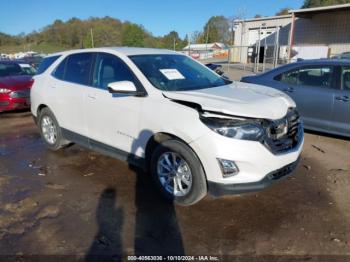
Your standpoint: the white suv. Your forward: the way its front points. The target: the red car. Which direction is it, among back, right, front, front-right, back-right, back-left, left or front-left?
back

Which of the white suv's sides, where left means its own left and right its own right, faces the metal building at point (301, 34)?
left

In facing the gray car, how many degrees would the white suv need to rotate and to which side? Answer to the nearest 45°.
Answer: approximately 90° to its left

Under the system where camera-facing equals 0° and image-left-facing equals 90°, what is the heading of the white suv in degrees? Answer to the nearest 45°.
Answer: approximately 315°
